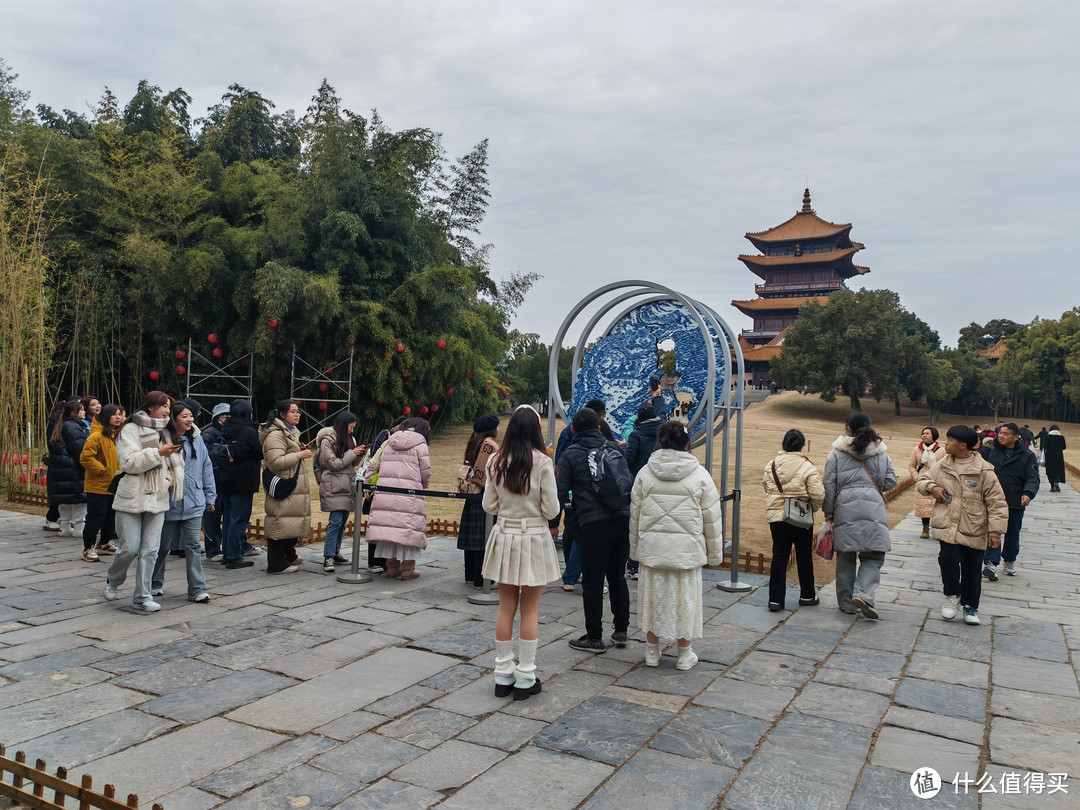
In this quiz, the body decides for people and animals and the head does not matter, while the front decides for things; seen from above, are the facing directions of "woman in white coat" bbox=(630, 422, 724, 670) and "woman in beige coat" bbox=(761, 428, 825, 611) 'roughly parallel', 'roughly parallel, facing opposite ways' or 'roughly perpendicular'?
roughly parallel

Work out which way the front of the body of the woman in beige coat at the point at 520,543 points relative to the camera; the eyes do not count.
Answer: away from the camera

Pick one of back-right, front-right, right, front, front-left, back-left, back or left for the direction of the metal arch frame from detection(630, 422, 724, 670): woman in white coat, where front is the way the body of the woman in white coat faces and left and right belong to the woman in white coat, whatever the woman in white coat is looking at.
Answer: front

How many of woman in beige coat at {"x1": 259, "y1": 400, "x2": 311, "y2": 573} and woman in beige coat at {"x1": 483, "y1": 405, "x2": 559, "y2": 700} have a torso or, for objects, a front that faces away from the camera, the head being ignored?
1

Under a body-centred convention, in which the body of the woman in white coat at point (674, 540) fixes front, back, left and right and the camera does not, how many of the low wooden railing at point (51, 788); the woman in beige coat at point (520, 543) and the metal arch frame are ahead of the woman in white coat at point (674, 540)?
1

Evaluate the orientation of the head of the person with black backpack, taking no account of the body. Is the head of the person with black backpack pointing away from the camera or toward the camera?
away from the camera

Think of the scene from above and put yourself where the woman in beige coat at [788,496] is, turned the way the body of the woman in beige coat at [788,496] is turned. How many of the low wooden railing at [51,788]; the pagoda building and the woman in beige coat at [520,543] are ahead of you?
1

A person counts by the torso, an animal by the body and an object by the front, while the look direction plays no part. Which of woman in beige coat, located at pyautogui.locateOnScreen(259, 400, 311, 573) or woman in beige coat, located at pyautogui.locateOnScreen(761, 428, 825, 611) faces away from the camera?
woman in beige coat, located at pyautogui.locateOnScreen(761, 428, 825, 611)

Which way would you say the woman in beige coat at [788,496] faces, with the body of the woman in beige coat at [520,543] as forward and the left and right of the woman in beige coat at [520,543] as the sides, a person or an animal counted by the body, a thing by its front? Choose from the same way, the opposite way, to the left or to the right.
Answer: the same way

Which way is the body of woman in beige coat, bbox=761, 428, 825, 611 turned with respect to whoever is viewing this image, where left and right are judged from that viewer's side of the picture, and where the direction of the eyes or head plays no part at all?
facing away from the viewer

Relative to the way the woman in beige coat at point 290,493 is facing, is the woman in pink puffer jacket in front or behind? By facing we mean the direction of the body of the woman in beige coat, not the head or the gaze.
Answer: in front

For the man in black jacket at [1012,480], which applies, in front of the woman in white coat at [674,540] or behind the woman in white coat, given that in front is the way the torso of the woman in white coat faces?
in front

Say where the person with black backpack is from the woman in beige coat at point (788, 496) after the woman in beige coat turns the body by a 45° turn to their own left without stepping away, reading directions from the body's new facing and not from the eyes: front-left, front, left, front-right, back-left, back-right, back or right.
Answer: left

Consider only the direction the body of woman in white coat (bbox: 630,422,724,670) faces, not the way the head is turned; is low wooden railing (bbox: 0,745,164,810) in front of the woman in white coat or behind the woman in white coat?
behind

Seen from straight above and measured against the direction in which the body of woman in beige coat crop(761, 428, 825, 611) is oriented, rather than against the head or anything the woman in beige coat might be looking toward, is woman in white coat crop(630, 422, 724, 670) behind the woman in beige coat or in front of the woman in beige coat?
behind

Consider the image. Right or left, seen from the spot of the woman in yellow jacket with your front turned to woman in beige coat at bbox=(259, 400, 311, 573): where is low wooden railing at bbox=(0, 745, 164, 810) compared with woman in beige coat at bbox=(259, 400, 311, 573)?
right

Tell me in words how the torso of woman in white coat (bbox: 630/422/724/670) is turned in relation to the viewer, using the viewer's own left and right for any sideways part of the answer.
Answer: facing away from the viewer
